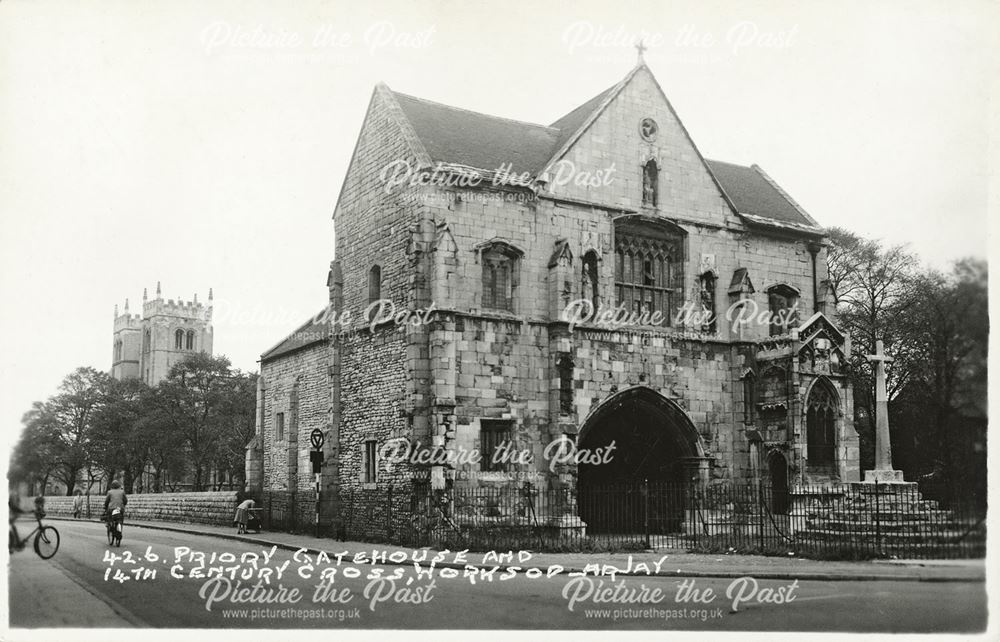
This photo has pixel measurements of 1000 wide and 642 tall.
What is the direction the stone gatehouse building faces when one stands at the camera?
facing the viewer and to the right of the viewer

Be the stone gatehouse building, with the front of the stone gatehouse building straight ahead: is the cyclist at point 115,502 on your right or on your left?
on your right

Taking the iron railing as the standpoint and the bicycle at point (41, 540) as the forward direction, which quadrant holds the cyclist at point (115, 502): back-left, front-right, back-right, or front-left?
front-right

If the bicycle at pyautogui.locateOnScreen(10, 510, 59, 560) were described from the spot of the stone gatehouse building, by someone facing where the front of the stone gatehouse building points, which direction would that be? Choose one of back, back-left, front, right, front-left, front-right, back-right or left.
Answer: right
